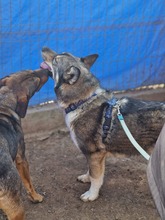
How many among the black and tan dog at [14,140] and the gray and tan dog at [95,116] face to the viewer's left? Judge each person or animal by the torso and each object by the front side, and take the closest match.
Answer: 1

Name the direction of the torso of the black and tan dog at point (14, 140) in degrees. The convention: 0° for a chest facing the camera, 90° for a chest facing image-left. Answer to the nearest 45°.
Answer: approximately 225°

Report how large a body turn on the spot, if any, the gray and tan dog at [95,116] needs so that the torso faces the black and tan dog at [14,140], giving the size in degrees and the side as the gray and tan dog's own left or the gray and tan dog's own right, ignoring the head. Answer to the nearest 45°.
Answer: approximately 45° to the gray and tan dog's own left

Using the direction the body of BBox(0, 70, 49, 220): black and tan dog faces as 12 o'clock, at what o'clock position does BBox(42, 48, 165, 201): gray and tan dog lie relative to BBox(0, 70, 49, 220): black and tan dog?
BBox(42, 48, 165, 201): gray and tan dog is roughly at 1 o'clock from BBox(0, 70, 49, 220): black and tan dog.

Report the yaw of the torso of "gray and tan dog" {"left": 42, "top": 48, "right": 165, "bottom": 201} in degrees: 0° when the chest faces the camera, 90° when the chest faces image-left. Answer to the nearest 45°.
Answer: approximately 90°
